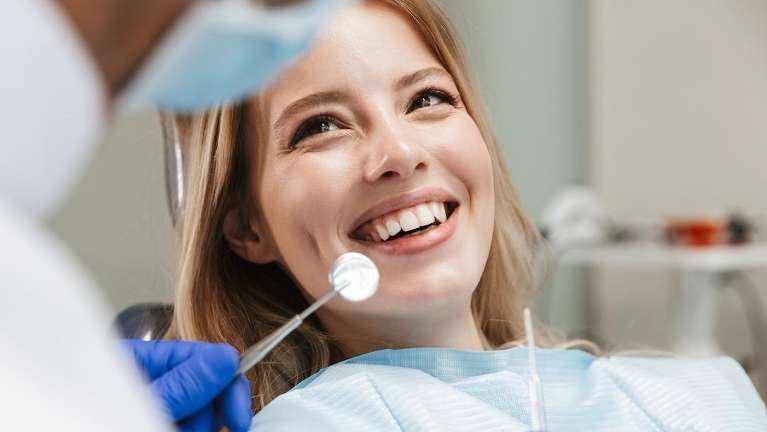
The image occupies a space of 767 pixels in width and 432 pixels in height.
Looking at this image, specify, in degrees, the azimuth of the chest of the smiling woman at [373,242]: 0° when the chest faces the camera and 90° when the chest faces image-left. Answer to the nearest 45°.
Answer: approximately 315°
